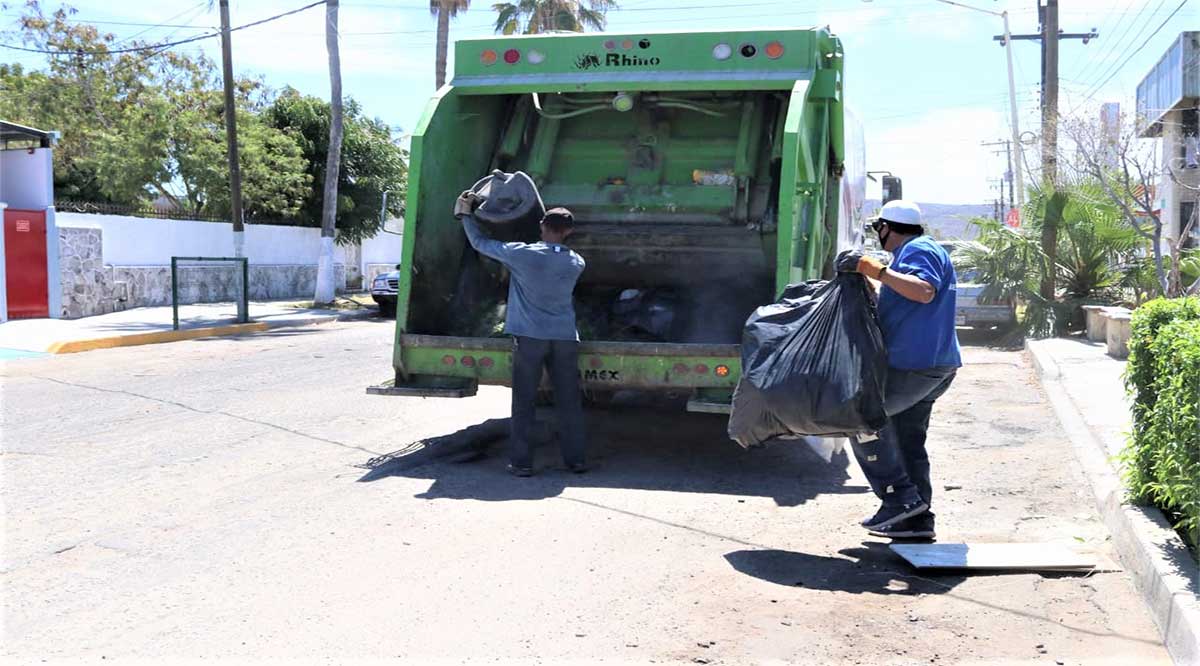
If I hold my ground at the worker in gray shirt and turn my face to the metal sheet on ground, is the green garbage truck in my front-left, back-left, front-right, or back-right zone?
back-left

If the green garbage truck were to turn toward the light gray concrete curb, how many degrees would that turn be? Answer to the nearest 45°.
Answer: approximately 135° to its right

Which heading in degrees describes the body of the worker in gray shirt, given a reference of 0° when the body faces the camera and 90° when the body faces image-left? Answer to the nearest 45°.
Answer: approximately 180°

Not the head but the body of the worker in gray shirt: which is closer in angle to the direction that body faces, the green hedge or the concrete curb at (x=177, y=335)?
the concrete curb

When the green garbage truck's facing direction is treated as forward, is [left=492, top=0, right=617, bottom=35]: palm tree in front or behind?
in front

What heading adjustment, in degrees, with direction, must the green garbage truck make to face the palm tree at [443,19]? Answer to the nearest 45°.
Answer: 0° — it already faces it

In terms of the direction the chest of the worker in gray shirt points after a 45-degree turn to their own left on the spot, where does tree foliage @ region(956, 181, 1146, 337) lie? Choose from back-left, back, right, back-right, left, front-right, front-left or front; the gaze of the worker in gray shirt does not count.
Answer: right

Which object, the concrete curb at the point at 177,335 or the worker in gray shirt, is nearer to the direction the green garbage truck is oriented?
the concrete curb

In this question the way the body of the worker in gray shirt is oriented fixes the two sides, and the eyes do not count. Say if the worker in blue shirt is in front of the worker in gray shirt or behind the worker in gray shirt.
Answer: behind

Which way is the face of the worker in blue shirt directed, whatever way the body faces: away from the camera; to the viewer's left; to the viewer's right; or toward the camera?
to the viewer's left

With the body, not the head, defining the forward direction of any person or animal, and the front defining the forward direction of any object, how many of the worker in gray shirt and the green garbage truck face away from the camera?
2

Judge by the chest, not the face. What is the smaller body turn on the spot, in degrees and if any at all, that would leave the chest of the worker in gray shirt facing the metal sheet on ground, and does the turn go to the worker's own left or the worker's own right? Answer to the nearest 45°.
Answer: approximately 135° to the worker's own right

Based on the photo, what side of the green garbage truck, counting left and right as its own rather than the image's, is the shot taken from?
back
